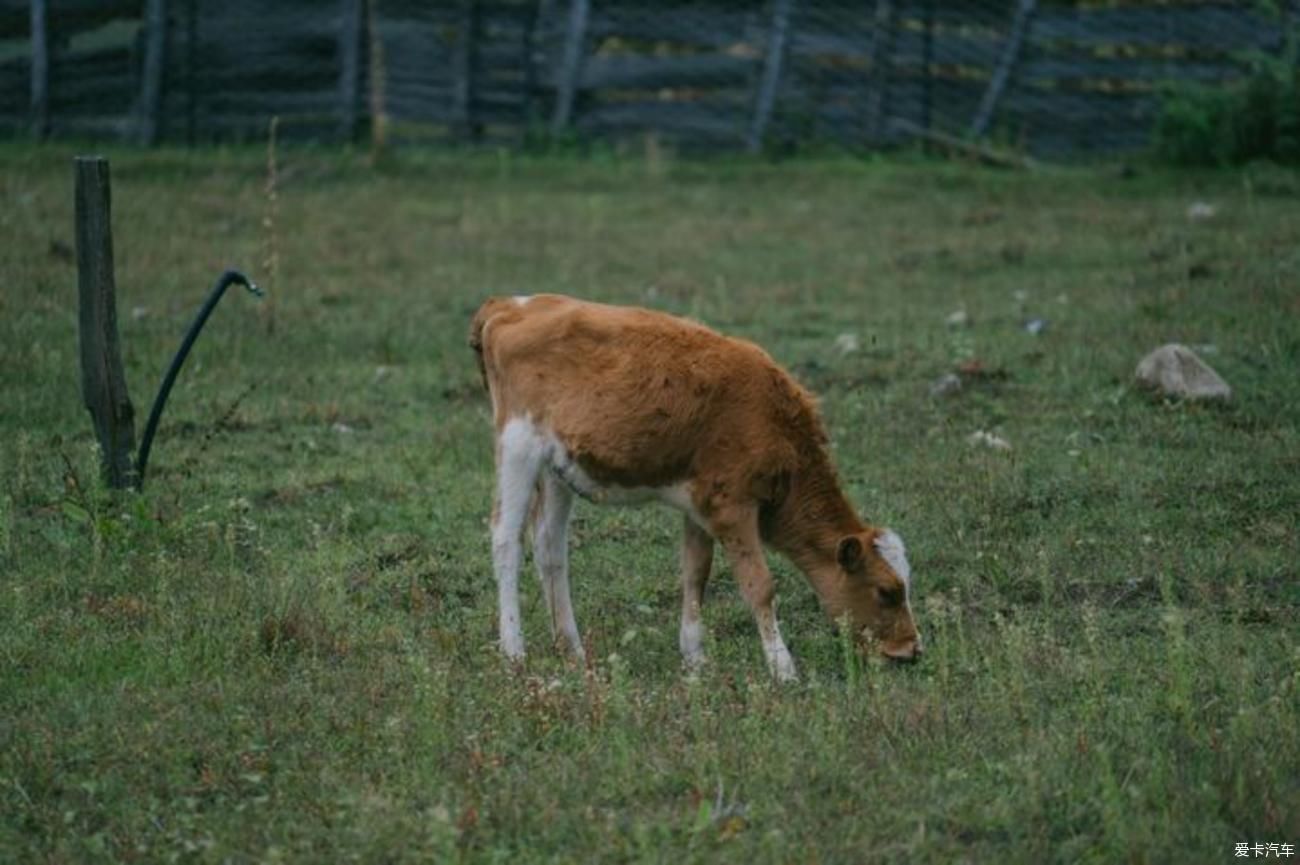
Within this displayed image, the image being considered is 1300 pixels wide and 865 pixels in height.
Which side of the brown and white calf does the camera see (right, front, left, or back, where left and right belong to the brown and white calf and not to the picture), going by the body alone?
right

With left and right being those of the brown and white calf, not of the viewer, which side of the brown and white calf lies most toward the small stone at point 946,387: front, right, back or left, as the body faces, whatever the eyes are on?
left

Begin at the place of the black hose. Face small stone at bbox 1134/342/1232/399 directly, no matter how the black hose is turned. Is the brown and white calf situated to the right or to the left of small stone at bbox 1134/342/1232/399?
right

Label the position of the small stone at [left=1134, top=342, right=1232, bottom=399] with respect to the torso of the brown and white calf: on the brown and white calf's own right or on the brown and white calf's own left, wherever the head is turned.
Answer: on the brown and white calf's own left

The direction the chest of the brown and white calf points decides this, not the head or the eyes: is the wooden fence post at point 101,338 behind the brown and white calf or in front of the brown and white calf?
behind

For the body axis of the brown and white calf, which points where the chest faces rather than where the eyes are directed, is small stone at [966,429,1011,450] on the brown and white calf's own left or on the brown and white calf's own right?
on the brown and white calf's own left

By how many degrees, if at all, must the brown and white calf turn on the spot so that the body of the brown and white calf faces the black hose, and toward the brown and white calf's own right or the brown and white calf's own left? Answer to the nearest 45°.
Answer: approximately 135° to the brown and white calf's own left

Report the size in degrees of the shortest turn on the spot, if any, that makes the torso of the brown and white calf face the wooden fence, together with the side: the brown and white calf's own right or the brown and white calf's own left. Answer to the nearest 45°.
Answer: approximately 90° to the brown and white calf's own left
